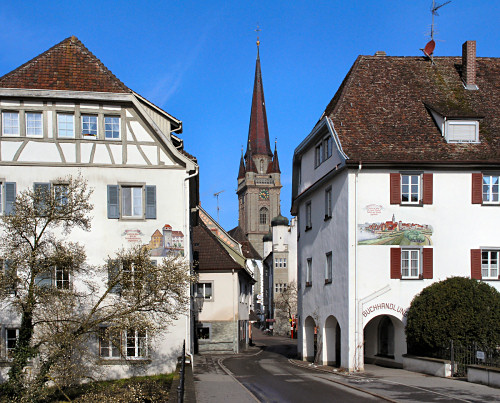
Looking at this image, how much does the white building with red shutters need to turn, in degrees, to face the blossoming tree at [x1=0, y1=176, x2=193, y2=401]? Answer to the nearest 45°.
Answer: approximately 45° to its right

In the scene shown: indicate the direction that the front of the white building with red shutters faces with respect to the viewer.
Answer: facing the viewer

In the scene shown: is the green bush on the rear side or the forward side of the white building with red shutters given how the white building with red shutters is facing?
on the forward side
